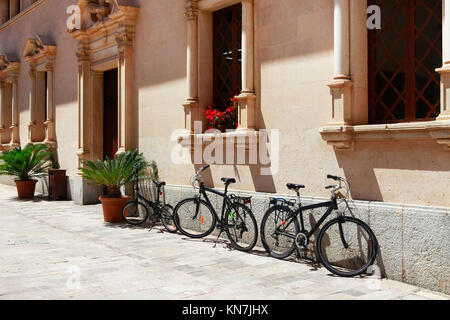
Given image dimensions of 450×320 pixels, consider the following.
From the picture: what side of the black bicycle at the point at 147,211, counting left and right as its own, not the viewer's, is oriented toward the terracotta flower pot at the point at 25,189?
front

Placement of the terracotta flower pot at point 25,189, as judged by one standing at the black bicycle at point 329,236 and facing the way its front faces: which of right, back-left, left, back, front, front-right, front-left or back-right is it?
back

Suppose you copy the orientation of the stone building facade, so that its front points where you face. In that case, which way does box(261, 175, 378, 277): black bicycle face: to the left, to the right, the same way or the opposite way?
to the left

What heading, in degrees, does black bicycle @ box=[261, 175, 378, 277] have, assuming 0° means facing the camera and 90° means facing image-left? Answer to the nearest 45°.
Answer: approximately 315°

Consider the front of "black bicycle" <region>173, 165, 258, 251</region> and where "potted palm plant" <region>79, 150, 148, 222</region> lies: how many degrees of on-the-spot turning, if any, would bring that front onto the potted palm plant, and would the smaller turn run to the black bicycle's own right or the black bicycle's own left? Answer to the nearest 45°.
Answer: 0° — it already faces it

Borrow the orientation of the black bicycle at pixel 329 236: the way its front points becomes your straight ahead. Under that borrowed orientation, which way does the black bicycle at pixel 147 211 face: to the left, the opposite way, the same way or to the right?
the opposite way

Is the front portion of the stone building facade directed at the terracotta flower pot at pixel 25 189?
no

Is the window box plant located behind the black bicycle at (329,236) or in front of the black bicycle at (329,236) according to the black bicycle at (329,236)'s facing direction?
behind

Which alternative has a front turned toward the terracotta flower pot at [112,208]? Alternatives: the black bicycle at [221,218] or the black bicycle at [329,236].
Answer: the black bicycle at [221,218]

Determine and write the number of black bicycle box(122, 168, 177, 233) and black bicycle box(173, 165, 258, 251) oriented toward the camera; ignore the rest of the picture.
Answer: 0

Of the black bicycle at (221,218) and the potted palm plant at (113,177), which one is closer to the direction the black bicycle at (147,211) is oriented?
the potted palm plant

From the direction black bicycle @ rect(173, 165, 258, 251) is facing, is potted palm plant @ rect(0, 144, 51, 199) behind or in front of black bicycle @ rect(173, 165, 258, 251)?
in front

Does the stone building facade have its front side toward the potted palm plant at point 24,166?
no

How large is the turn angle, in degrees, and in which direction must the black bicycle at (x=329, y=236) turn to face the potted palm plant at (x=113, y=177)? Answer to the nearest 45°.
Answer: approximately 180°

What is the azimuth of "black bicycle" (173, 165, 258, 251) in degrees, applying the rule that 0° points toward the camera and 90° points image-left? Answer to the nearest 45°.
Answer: approximately 135°

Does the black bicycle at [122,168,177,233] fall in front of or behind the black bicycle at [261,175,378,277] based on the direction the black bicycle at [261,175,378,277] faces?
behind
